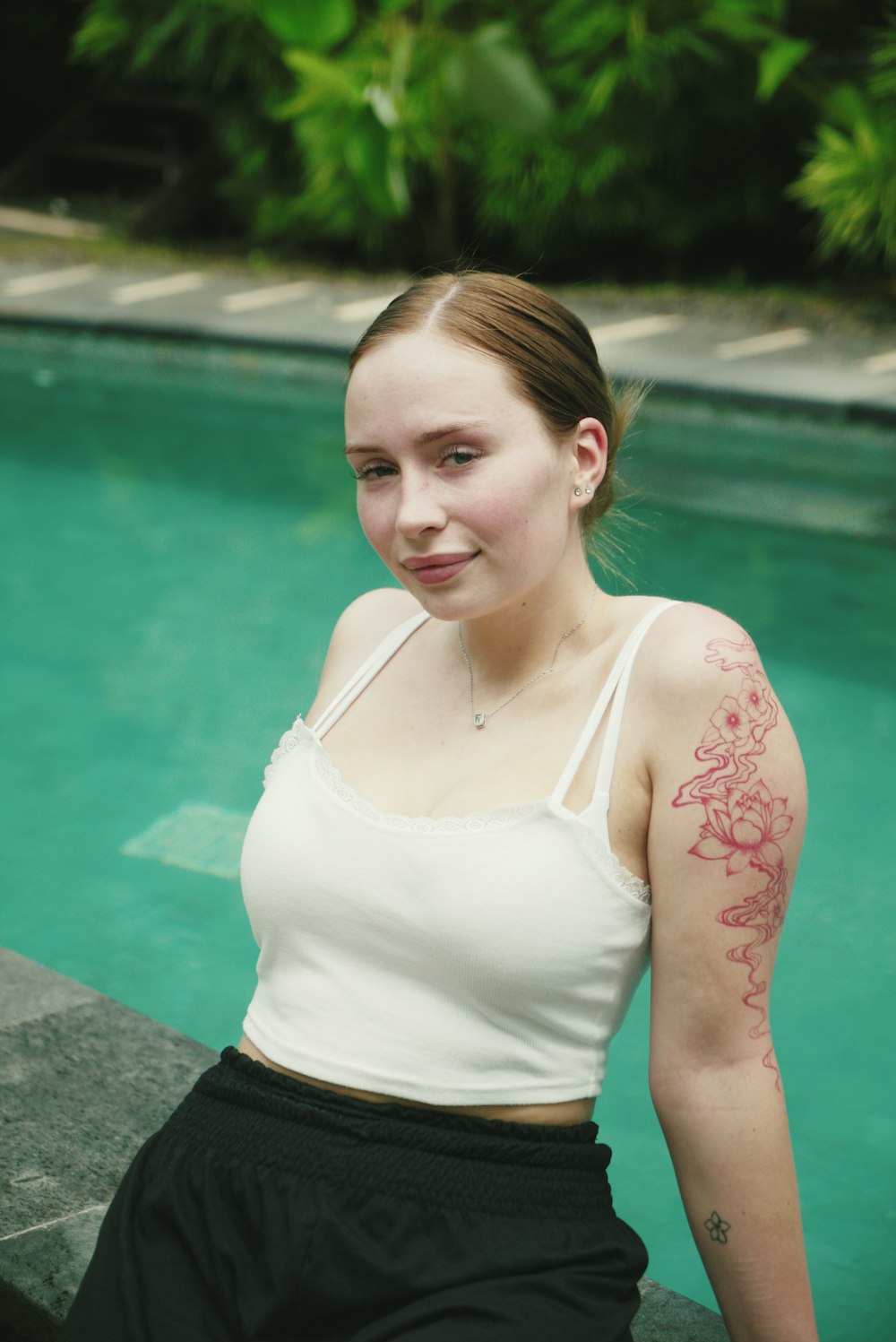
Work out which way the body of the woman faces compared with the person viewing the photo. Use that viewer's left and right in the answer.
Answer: facing the viewer and to the left of the viewer
